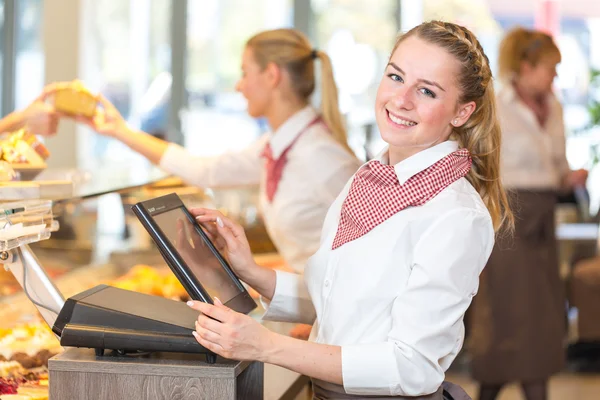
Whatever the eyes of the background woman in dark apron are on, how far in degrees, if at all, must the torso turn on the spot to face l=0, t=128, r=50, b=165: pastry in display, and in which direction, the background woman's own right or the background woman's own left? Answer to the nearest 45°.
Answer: approximately 90° to the background woman's own right

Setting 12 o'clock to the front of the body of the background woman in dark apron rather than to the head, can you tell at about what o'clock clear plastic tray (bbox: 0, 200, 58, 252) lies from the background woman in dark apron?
The clear plastic tray is roughly at 2 o'clock from the background woman in dark apron.

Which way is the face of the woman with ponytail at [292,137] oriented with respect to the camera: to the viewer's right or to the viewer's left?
to the viewer's left

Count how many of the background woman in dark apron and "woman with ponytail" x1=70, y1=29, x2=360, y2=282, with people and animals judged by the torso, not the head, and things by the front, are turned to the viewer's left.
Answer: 1

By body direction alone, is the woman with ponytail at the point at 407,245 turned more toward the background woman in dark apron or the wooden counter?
the wooden counter

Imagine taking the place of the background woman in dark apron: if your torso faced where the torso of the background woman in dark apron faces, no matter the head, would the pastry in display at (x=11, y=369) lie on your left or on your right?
on your right

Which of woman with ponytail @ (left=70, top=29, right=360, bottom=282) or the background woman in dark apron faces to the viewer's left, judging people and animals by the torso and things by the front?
the woman with ponytail

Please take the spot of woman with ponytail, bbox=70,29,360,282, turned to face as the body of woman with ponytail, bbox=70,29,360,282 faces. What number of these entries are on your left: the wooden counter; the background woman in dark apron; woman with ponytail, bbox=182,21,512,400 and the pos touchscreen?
3

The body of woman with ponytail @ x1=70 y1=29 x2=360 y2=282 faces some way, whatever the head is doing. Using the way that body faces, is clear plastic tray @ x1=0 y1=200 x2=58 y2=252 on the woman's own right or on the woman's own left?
on the woman's own left

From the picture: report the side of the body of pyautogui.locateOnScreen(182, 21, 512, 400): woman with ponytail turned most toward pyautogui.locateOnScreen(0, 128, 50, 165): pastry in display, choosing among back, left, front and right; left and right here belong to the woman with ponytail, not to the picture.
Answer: right

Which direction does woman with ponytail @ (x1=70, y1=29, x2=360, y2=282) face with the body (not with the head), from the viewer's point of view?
to the viewer's left

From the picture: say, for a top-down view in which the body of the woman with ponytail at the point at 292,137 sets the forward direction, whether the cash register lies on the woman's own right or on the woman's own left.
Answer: on the woman's own left
